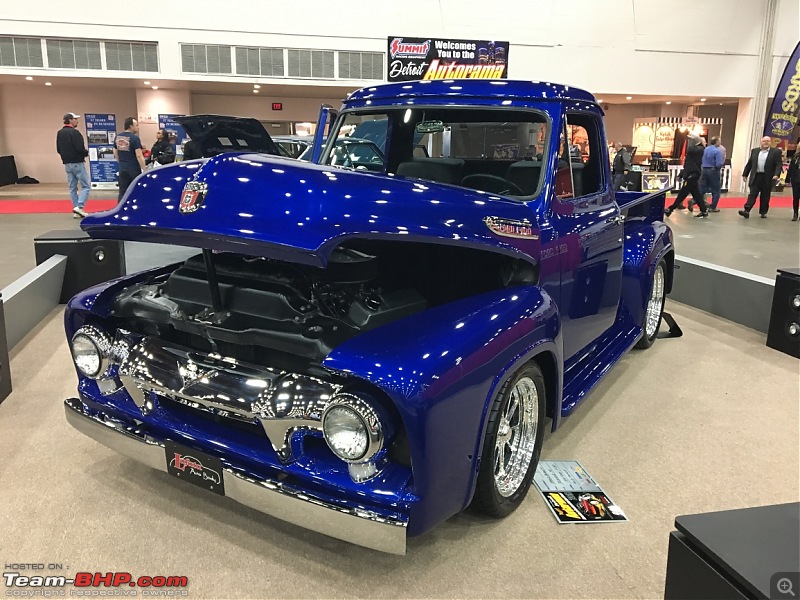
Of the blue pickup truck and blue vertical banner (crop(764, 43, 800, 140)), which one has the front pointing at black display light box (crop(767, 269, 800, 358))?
the blue vertical banner

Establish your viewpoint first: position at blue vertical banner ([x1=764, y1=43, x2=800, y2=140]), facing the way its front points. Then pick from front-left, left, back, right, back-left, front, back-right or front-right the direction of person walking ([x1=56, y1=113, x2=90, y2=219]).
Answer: front-right

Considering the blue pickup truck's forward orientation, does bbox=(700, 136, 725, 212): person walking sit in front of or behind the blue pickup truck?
behind

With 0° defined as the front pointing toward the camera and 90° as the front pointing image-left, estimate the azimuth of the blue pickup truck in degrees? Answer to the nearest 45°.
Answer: approximately 45°

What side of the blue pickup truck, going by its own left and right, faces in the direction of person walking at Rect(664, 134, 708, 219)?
back

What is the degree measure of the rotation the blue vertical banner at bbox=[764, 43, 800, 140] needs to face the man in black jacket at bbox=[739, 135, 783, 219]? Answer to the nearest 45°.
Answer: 0° — it already faces them

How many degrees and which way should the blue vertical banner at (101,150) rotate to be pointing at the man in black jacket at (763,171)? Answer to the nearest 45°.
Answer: approximately 45° to its left

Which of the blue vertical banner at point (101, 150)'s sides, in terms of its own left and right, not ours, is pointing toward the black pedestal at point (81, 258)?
front

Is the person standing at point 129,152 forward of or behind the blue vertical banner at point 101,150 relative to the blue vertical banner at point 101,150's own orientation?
forward

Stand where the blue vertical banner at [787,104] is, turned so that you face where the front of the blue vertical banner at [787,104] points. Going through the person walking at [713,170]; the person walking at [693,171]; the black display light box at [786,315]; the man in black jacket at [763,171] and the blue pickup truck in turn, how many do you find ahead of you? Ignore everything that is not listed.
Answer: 5

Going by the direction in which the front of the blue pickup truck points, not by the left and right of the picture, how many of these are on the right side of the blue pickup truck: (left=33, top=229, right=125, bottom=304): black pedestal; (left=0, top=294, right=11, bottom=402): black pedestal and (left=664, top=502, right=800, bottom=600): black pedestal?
2

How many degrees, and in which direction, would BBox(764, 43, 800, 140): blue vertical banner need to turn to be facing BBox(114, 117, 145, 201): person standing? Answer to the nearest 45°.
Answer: approximately 45° to its right

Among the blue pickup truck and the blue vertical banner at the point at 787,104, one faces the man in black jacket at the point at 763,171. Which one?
the blue vertical banner
